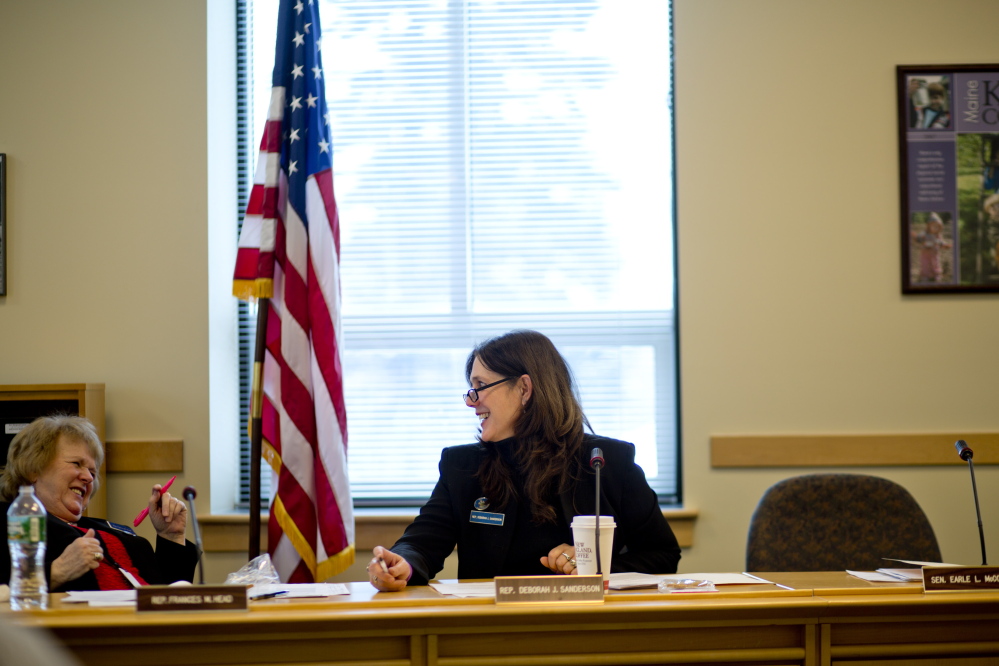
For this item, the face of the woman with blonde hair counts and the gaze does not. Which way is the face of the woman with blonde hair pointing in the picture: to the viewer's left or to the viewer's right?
to the viewer's right

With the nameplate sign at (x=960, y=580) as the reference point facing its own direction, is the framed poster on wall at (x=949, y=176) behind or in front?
behind

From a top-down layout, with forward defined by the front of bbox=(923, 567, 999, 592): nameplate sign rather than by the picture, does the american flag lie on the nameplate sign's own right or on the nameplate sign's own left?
on the nameplate sign's own right

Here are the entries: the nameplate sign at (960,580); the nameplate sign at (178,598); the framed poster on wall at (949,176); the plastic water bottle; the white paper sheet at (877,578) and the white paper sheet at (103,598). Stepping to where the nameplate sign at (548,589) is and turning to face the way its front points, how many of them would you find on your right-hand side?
3

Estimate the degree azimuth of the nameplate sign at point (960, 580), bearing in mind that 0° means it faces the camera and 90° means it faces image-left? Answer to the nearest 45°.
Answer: approximately 0°

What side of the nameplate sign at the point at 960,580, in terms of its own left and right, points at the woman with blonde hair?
right

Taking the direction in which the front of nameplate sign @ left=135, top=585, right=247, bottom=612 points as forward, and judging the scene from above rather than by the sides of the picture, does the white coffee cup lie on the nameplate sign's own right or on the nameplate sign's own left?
on the nameplate sign's own left

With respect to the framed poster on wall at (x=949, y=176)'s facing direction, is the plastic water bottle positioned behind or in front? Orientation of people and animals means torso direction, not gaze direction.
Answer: in front

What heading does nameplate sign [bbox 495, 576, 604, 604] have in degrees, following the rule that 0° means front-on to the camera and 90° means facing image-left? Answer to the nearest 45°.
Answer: approximately 0°

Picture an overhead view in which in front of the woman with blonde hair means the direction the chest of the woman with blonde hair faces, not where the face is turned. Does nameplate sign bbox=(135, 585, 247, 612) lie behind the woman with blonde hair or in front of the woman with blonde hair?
in front
